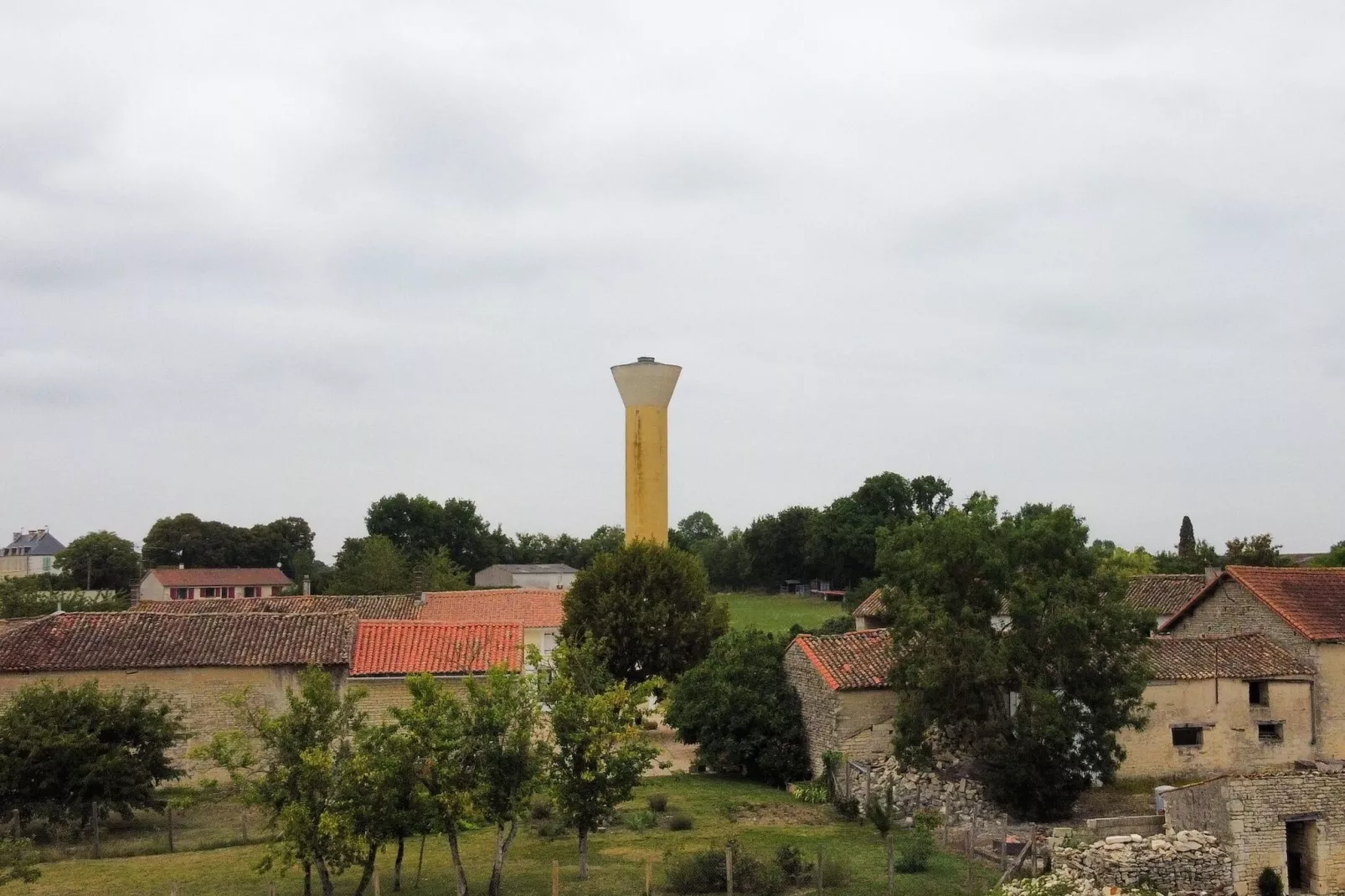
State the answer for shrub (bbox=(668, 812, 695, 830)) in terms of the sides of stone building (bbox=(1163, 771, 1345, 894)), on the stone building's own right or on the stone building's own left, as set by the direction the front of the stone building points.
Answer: on the stone building's own right

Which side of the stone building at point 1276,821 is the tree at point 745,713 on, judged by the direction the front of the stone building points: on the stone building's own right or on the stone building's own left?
on the stone building's own right

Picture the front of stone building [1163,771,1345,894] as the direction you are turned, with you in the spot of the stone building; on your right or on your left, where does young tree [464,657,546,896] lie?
on your right

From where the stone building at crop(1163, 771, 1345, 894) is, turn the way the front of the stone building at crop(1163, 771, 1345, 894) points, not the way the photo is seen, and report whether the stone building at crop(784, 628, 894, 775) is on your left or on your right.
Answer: on your right

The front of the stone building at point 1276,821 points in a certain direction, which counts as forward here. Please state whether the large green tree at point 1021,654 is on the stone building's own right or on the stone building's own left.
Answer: on the stone building's own right

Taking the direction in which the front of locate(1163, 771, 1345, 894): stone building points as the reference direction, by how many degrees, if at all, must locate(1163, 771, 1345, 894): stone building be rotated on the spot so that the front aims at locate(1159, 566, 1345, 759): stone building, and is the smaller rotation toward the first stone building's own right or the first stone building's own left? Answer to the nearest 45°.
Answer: approximately 180°

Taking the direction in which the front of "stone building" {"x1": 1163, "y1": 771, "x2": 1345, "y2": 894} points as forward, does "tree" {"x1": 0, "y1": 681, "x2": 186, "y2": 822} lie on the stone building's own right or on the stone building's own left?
on the stone building's own right

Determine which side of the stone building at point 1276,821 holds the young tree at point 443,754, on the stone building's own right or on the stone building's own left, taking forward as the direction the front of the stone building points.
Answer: on the stone building's own right

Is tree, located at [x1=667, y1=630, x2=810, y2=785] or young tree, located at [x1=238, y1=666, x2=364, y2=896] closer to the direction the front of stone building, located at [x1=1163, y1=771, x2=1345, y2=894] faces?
the young tree

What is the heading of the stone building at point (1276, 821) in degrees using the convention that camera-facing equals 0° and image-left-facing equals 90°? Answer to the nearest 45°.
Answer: approximately 0°
